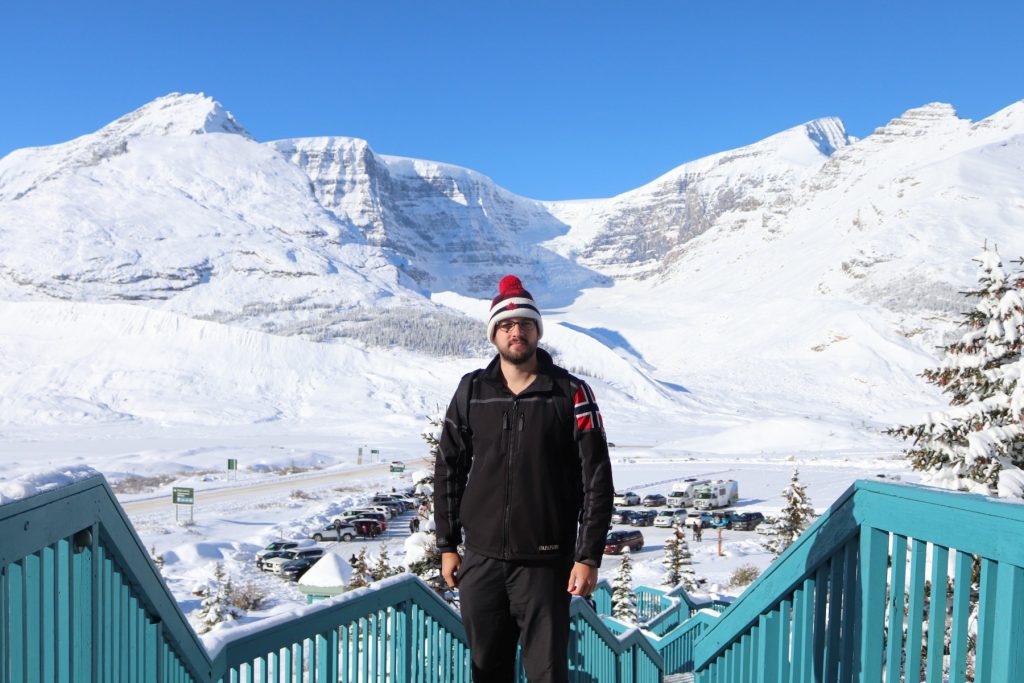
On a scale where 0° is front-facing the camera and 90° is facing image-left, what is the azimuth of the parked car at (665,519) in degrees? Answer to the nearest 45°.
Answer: approximately 45°

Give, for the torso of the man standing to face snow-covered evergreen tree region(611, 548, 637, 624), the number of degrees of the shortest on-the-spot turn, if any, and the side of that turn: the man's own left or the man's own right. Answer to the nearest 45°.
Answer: approximately 180°

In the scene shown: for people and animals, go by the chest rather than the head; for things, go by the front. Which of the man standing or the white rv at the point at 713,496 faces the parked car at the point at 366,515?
the white rv

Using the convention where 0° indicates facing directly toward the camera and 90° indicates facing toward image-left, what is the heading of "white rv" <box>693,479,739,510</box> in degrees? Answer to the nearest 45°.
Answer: approximately 45°

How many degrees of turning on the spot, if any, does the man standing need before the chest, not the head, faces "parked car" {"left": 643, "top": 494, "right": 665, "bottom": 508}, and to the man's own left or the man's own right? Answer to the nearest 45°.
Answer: approximately 180°

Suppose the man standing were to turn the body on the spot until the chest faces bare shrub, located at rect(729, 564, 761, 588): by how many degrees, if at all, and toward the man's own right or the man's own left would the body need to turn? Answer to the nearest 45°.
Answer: approximately 180°

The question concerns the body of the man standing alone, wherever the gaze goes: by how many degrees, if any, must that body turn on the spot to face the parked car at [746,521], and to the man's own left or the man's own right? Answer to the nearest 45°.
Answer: approximately 180°
